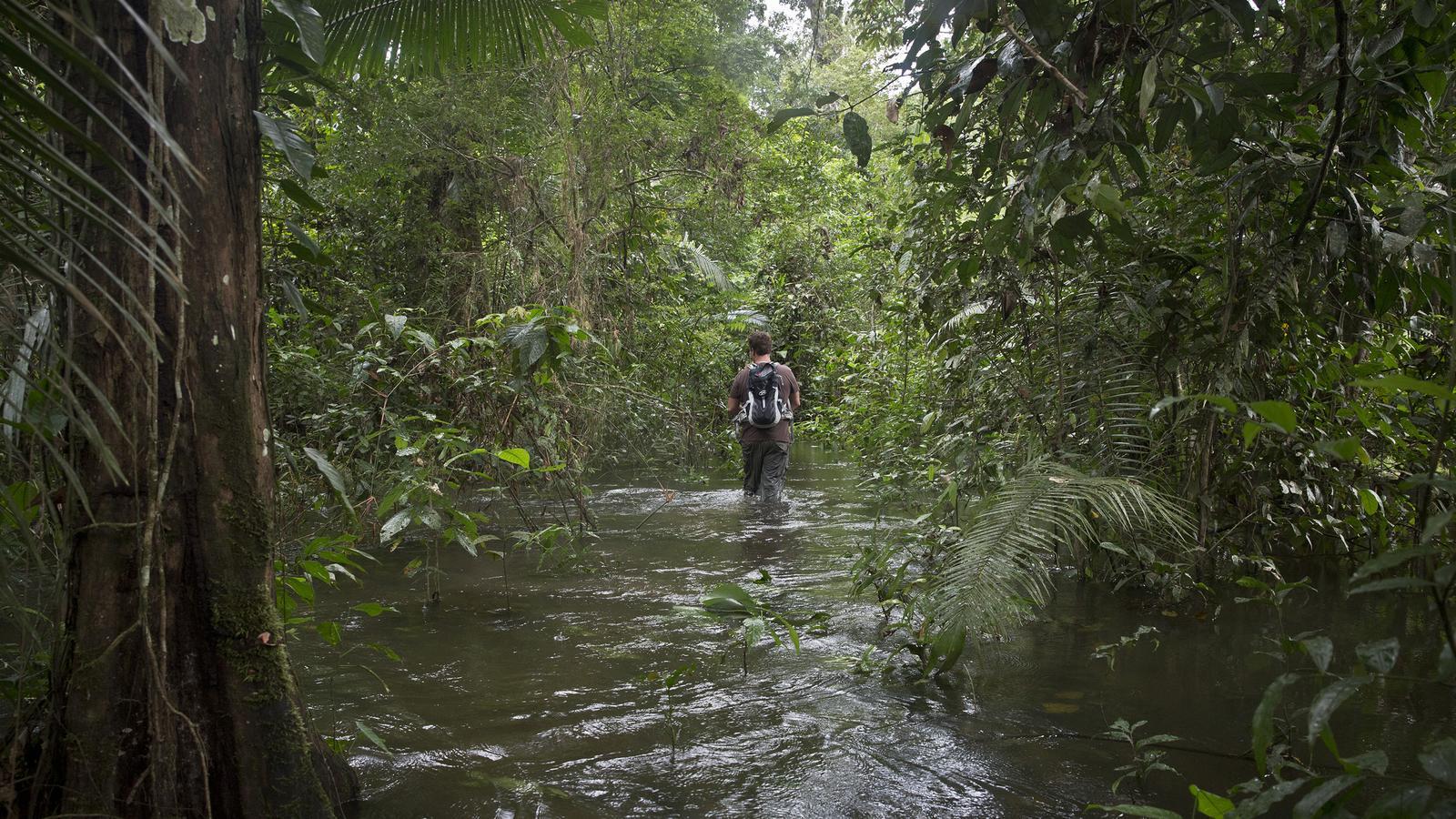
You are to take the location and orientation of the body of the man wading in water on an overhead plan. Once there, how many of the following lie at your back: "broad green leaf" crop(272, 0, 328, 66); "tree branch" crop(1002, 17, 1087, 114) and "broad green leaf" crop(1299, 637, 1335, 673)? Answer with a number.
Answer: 3

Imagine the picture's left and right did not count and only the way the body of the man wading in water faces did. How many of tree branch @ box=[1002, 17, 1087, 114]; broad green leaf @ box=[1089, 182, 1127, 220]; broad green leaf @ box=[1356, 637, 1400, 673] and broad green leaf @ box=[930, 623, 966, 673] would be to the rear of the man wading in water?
4

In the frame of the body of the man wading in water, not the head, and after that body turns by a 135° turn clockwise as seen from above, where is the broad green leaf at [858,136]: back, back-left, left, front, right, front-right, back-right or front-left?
front-right

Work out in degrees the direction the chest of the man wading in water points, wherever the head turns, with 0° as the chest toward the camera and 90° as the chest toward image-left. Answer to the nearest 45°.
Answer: approximately 180°

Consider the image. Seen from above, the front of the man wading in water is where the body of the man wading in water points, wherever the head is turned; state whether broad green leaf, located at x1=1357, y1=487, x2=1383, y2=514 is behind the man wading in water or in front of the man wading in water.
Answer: behind

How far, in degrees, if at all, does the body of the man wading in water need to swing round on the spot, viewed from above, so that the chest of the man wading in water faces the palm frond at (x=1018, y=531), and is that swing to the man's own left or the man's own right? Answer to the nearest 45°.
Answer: approximately 180°

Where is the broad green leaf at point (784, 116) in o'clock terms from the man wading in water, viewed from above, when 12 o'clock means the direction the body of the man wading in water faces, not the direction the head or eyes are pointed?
The broad green leaf is roughly at 6 o'clock from the man wading in water.

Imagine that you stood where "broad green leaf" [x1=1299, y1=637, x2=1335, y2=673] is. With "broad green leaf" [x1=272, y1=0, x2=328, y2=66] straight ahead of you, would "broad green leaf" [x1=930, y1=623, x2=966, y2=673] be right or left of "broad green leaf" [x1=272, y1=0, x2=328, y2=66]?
right

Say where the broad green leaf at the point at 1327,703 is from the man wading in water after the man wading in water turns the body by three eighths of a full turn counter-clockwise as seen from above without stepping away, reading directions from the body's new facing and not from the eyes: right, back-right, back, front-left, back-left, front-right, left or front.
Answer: front-left

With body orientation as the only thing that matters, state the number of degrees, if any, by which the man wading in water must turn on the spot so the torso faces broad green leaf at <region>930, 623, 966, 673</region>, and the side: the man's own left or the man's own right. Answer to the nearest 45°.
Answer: approximately 180°

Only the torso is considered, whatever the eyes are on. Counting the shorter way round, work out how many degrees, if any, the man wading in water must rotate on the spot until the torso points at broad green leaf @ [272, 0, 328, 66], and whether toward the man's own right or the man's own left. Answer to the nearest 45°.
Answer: approximately 180°
